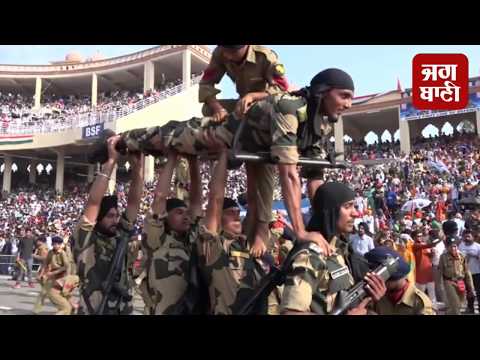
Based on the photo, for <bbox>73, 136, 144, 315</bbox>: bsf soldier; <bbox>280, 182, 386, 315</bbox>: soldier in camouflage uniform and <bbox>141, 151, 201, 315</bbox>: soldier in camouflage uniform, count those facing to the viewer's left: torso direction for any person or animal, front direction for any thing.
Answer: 0

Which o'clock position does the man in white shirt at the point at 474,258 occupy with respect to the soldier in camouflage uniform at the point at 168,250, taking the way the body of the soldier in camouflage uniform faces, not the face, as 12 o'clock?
The man in white shirt is roughly at 9 o'clock from the soldier in camouflage uniform.

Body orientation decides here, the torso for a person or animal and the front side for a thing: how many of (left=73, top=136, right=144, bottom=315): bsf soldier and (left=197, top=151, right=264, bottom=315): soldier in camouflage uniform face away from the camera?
0

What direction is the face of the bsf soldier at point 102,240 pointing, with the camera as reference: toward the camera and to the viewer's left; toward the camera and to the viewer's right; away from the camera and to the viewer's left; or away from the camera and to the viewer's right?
toward the camera and to the viewer's right

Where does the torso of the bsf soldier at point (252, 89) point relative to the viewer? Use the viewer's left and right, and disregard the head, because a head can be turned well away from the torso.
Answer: facing the viewer

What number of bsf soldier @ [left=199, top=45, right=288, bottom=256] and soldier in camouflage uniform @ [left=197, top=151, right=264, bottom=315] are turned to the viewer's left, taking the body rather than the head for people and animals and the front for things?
0

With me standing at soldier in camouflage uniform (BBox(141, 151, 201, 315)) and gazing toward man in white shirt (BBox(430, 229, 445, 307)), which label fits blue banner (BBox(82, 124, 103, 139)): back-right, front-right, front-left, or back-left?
front-left

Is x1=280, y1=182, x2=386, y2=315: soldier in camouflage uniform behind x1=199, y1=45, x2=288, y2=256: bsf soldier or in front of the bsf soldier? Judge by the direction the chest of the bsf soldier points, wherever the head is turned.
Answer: in front
